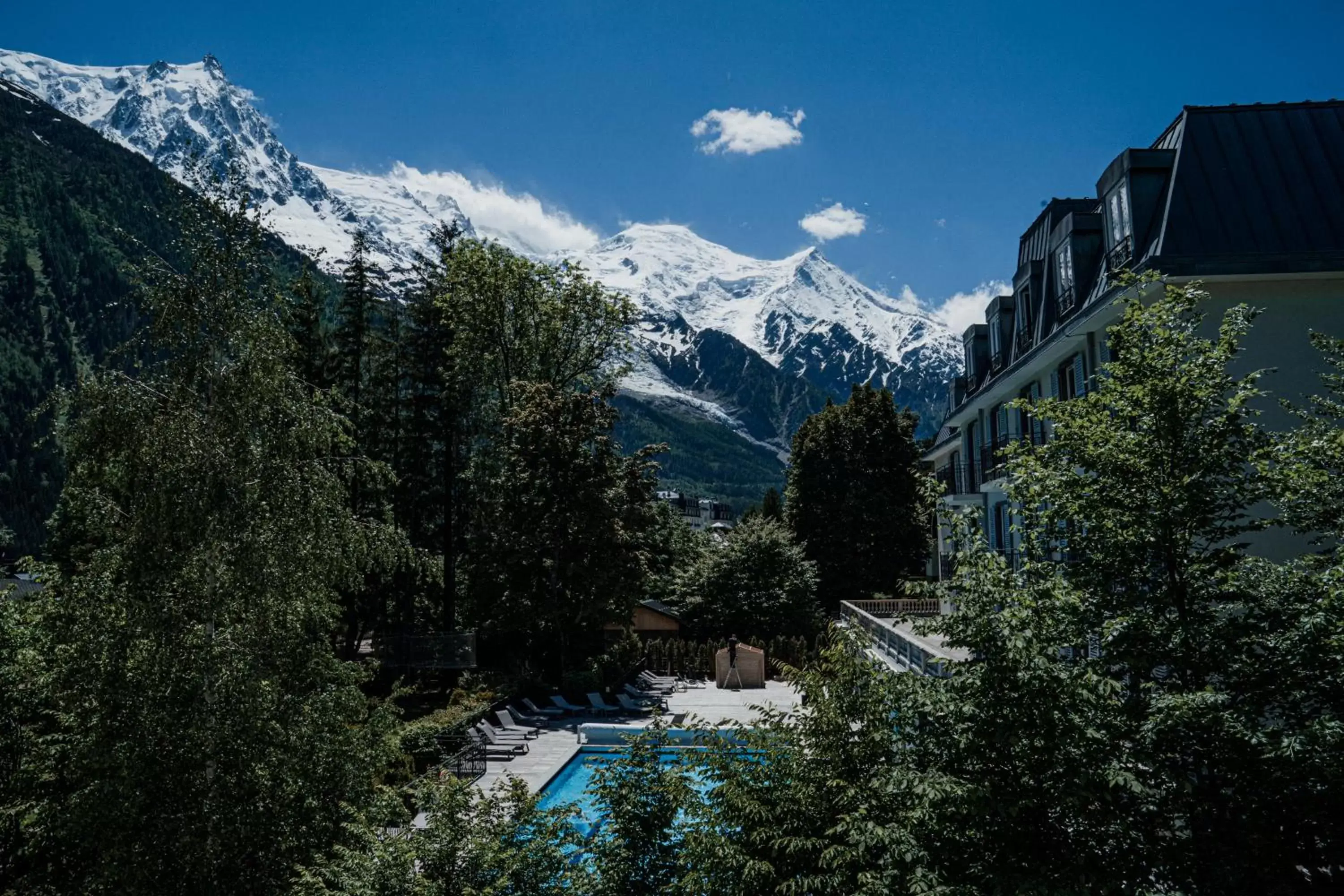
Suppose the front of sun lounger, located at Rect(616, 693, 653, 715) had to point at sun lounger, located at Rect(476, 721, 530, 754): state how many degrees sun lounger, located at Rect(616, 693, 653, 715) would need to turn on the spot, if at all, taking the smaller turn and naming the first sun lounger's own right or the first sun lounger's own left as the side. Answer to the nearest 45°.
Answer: approximately 135° to the first sun lounger's own right

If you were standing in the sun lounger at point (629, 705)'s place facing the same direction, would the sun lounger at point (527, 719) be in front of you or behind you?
behind

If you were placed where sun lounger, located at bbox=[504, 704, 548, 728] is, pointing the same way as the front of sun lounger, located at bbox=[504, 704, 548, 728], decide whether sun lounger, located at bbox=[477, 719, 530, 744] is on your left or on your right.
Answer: on your right

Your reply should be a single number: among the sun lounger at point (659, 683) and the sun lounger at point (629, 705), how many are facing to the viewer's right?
2

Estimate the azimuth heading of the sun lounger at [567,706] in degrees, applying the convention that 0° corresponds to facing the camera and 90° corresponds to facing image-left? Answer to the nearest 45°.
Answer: approximately 315°

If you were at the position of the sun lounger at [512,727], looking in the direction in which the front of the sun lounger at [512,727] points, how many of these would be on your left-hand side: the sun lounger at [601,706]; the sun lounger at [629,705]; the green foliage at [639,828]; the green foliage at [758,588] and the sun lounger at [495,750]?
3

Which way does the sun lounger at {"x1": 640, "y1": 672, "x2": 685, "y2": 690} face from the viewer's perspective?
to the viewer's right

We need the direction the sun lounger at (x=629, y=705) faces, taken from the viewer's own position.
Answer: facing to the right of the viewer

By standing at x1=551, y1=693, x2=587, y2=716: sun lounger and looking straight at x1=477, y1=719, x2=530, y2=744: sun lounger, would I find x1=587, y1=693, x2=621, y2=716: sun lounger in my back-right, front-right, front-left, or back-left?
back-left

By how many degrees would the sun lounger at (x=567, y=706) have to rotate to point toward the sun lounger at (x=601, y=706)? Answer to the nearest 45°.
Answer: approximately 45° to its left

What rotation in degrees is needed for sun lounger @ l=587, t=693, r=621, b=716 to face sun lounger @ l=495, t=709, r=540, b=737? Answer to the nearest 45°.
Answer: approximately 90° to its right
